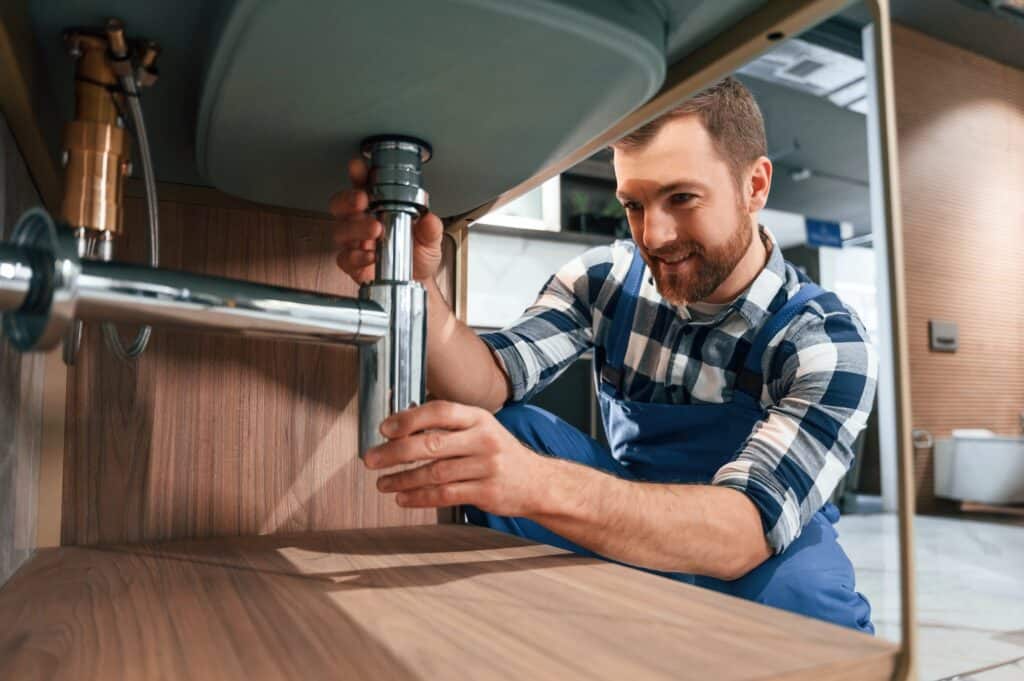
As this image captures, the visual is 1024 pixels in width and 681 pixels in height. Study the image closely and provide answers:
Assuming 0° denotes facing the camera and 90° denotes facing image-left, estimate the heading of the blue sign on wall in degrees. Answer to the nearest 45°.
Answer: approximately 0°

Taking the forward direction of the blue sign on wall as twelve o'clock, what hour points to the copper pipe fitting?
The copper pipe fitting is roughly at 12 o'clock from the blue sign on wall.

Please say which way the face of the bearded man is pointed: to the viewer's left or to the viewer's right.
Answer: to the viewer's left

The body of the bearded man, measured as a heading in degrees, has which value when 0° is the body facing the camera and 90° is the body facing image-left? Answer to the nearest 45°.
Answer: approximately 45°

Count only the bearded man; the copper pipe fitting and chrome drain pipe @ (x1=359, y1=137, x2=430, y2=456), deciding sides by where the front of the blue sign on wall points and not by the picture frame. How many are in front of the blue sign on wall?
3

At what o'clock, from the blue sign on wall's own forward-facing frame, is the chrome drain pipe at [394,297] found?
The chrome drain pipe is roughly at 12 o'clock from the blue sign on wall.

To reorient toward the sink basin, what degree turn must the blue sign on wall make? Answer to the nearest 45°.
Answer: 0° — it already faces it

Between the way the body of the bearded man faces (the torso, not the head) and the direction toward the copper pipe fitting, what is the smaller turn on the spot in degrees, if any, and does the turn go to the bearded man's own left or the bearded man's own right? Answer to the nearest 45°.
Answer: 0° — they already face it
